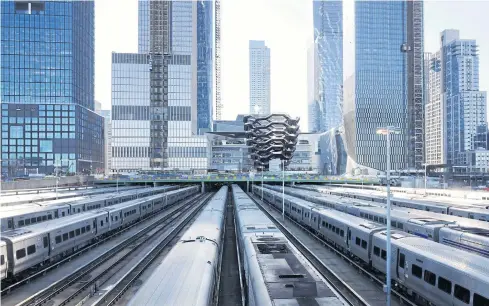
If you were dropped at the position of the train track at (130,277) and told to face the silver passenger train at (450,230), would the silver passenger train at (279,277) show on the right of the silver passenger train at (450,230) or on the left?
right

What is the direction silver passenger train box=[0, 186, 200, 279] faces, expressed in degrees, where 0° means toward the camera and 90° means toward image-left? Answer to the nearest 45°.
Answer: approximately 45°
